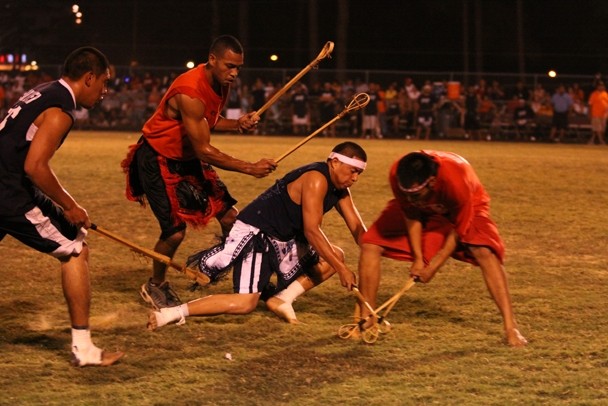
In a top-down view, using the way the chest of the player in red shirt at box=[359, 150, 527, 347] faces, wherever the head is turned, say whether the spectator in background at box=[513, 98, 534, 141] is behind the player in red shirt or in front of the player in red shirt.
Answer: behind

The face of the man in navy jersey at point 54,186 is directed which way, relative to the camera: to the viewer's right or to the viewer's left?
to the viewer's right

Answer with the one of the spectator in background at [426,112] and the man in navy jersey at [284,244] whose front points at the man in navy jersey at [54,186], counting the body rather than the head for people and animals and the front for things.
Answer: the spectator in background

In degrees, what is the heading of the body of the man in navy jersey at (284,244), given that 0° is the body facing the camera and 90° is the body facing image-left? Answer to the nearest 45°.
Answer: approximately 270°

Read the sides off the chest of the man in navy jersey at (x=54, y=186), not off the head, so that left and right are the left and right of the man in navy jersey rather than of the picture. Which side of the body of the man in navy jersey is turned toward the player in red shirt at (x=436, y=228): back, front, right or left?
front

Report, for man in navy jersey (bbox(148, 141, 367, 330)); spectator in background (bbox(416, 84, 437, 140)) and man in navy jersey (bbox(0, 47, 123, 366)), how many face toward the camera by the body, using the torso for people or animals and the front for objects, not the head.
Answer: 1

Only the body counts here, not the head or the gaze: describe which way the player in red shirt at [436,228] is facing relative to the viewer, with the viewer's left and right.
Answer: facing the viewer and to the left of the viewer

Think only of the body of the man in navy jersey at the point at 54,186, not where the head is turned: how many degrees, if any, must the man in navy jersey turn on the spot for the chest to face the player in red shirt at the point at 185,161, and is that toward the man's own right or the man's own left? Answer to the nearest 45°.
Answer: approximately 45° to the man's own left

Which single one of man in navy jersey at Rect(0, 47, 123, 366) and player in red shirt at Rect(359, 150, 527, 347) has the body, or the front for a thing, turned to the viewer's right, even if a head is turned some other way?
the man in navy jersey

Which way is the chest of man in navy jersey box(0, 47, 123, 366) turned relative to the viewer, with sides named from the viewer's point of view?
facing to the right of the viewer

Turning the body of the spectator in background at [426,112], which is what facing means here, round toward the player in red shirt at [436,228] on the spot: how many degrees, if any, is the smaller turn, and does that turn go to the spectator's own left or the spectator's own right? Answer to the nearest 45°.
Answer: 0° — they already face them

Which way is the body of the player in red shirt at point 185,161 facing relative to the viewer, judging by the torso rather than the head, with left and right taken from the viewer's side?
facing the viewer and to the right of the viewer

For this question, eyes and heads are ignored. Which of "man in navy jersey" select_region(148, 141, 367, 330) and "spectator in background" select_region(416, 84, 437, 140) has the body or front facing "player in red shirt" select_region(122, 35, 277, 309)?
the spectator in background

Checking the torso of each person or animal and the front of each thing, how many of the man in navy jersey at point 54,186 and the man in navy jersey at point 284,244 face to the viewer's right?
2
